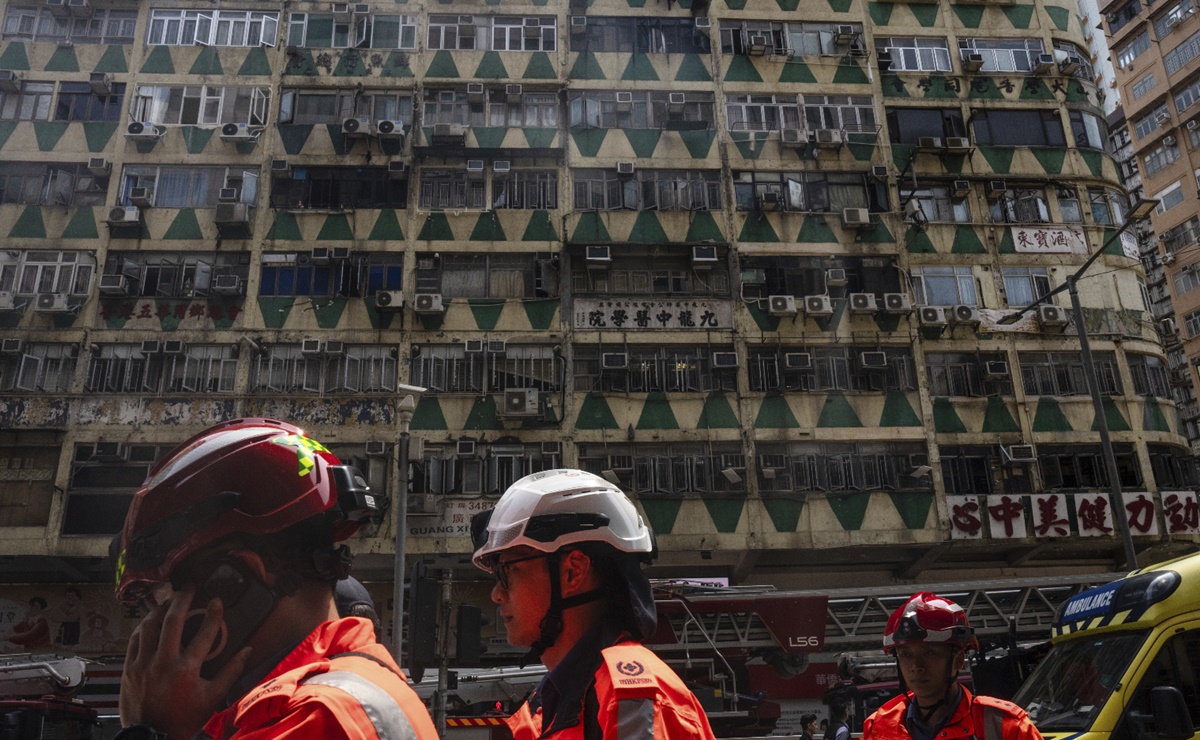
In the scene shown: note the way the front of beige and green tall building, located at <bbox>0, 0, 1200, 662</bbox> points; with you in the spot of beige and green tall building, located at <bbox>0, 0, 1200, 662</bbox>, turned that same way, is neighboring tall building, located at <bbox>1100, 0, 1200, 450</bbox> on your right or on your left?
on your left

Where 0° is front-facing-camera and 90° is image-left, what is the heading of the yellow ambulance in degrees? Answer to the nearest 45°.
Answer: approximately 45°

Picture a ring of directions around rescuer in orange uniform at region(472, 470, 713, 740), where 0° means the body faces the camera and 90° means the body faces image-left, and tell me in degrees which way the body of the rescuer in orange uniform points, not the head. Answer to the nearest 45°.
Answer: approximately 90°

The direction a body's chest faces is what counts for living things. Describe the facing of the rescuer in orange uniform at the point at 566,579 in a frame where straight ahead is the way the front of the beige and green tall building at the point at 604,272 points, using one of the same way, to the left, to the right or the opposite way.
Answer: to the right

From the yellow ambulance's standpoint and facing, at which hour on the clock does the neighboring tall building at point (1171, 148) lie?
The neighboring tall building is roughly at 5 o'clock from the yellow ambulance.

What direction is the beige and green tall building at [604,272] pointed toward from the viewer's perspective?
toward the camera

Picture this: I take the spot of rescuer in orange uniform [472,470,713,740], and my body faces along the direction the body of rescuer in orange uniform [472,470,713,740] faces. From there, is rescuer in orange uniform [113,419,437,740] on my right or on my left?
on my left

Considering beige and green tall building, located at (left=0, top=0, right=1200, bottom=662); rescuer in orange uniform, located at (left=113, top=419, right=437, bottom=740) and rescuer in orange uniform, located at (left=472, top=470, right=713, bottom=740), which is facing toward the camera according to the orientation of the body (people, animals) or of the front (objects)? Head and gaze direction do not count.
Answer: the beige and green tall building
